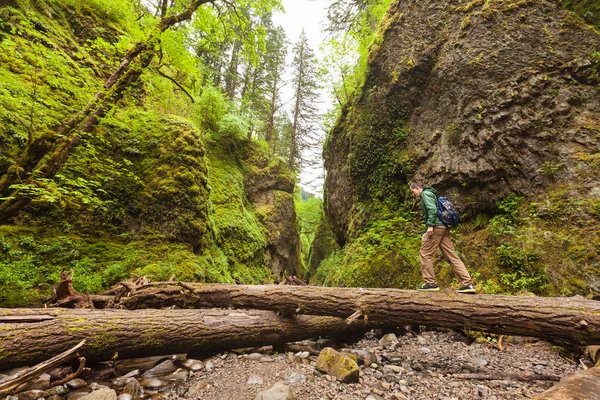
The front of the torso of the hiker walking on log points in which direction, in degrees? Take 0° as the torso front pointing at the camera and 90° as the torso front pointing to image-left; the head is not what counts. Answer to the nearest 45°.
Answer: approximately 90°

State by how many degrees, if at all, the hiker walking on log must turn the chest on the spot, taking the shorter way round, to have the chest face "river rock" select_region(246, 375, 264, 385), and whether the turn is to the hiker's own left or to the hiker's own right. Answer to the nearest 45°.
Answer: approximately 45° to the hiker's own left

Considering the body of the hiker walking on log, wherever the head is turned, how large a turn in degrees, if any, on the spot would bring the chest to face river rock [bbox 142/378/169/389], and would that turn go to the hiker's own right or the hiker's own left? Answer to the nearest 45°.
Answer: approximately 45° to the hiker's own left

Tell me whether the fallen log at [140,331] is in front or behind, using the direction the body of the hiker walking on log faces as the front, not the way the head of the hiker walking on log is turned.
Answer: in front

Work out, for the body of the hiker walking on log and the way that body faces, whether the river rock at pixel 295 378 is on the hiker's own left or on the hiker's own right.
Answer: on the hiker's own left

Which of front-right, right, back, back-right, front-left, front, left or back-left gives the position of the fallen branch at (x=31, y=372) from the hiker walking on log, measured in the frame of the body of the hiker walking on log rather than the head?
front-left

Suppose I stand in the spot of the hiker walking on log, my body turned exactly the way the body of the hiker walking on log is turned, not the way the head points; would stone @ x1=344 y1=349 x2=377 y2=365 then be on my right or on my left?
on my left

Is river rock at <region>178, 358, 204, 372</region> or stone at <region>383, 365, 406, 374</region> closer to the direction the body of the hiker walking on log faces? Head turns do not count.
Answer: the river rock

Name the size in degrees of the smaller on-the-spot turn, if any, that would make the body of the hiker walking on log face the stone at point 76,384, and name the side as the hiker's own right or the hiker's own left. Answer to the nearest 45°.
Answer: approximately 45° to the hiker's own left

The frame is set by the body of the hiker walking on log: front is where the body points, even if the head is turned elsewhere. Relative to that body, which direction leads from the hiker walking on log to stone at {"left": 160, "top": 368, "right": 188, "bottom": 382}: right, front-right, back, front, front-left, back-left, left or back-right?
front-left

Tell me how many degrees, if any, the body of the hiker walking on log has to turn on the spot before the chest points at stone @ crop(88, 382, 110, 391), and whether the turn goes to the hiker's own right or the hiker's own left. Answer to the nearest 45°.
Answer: approximately 45° to the hiker's own left
